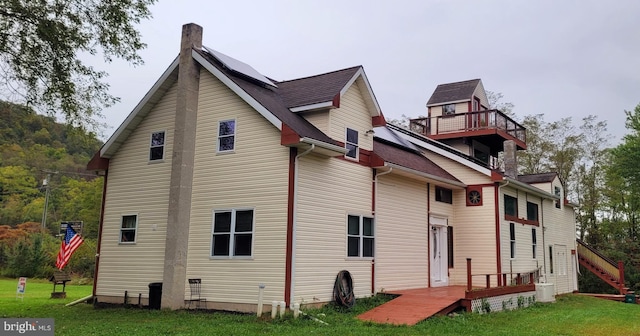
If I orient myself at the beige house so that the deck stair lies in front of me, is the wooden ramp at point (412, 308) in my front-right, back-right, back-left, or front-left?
front-right

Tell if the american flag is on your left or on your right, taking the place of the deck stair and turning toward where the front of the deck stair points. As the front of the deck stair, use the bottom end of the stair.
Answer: on your right

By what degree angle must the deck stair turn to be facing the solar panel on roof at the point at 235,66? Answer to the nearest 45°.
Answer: approximately 135° to its right

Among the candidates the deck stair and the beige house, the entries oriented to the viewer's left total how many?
0

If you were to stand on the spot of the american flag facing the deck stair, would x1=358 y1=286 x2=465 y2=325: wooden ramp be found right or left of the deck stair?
right

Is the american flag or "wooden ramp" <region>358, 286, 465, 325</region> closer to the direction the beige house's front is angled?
the wooden ramp

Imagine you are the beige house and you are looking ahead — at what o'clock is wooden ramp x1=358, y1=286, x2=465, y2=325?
The wooden ramp is roughly at 11 o'clock from the beige house.

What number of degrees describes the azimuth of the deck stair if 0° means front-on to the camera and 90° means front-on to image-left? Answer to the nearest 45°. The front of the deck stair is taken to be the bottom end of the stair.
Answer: approximately 270°

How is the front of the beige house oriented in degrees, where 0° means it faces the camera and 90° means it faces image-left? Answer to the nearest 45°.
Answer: approximately 315°
